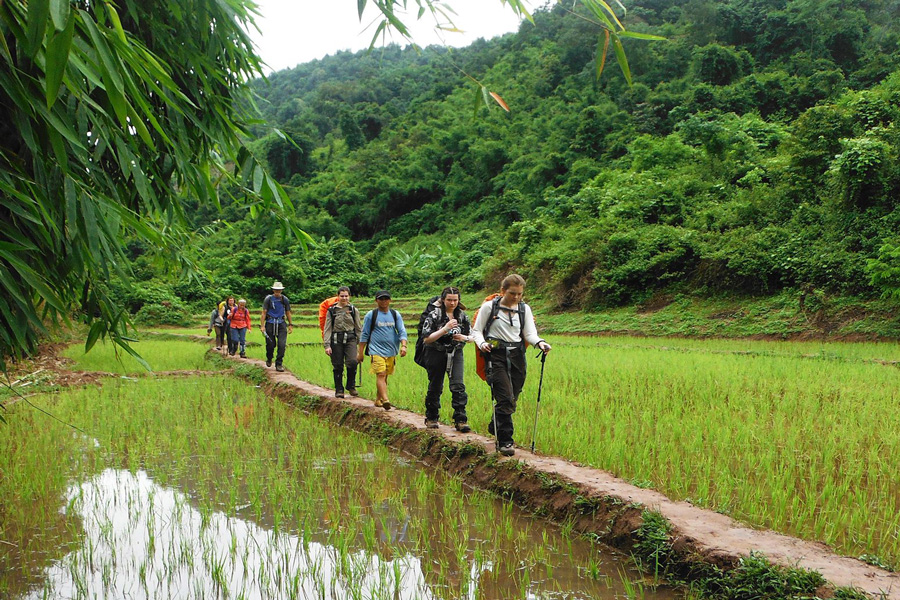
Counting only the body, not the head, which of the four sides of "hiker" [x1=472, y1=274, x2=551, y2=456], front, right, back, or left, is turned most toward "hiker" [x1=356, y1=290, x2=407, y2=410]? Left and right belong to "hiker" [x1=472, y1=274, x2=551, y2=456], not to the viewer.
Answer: back

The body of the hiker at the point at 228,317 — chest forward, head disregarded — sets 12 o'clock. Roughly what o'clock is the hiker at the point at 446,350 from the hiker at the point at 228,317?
the hiker at the point at 446,350 is roughly at 1 o'clock from the hiker at the point at 228,317.

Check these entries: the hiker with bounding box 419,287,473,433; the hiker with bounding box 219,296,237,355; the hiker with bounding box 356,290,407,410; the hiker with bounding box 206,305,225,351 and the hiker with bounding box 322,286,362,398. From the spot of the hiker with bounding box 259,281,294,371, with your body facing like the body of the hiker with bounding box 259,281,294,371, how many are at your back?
2

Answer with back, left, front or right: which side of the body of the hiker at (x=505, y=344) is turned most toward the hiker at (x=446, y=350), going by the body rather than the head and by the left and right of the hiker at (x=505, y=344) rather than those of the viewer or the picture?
back

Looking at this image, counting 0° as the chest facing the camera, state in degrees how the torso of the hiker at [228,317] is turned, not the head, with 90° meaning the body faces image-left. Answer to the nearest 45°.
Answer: approximately 315°

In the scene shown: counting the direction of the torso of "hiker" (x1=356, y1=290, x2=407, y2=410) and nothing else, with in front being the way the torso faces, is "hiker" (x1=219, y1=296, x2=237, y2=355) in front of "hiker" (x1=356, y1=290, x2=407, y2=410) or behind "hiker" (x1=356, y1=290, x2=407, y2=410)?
behind

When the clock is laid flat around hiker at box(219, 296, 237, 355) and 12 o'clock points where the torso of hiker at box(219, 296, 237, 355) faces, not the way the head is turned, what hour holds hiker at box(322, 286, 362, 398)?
hiker at box(322, 286, 362, 398) is roughly at 1 o'clock from hiker at box(219, 296, 237, 355).

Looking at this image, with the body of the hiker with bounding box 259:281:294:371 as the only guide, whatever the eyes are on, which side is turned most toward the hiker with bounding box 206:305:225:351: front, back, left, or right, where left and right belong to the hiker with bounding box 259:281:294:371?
back

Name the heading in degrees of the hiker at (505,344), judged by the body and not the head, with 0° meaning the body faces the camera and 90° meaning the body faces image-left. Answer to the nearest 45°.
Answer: approximately 315°

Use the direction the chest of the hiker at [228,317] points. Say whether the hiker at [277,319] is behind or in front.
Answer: in front

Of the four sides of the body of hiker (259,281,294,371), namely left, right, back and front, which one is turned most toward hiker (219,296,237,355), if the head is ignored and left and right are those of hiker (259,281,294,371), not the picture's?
back

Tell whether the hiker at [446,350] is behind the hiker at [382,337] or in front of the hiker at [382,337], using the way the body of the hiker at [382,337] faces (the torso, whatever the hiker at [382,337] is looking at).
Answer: in front

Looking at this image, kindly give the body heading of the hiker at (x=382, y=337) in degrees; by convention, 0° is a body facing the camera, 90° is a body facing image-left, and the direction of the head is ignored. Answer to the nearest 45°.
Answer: approximately 0°
